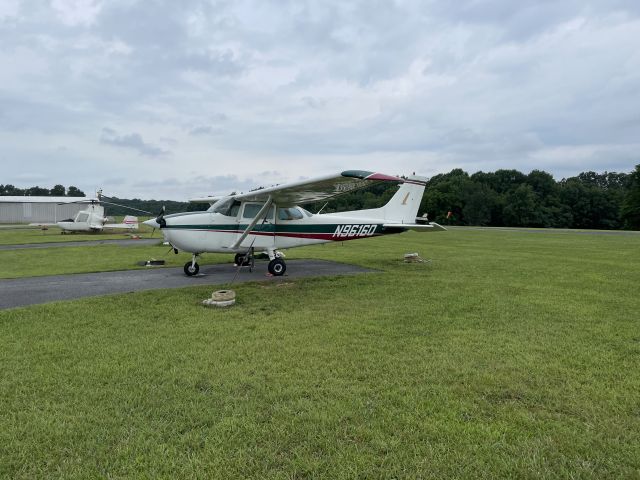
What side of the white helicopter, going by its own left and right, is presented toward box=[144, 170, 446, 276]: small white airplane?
left

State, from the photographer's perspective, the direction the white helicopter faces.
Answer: facing to the left of the viewer
